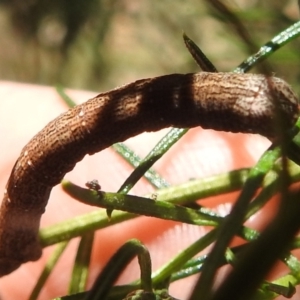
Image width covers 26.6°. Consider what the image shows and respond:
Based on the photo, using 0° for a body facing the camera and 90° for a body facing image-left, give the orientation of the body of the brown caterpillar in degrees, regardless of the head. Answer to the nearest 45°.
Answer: approximately 270°
